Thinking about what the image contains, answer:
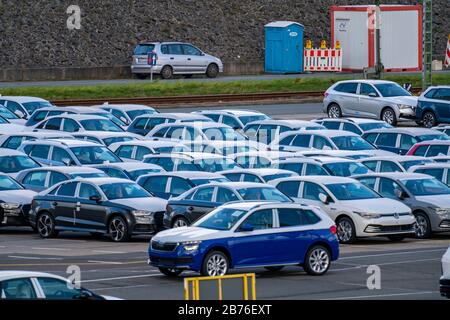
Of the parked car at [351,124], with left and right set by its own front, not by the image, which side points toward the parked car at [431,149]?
front

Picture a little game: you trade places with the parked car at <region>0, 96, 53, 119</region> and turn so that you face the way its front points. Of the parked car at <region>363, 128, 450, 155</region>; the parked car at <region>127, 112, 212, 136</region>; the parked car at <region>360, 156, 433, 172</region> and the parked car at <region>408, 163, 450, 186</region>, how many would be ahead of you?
4

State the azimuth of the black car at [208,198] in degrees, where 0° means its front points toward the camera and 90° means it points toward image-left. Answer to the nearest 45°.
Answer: approximately 315°

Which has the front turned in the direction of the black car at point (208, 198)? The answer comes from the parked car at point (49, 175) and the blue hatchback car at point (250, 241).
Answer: the parked car

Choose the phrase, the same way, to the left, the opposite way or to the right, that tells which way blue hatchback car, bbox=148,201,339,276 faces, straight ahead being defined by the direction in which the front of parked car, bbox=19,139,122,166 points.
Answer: to the right

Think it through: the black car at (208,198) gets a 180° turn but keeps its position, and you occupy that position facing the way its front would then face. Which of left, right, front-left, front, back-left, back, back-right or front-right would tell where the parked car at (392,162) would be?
right

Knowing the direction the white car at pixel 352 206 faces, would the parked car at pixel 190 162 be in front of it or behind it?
behind

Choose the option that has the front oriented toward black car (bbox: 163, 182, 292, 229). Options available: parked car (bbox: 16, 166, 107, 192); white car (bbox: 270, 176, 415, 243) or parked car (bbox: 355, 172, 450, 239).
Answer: parked car (bbox: 16, 166, 107, 192)

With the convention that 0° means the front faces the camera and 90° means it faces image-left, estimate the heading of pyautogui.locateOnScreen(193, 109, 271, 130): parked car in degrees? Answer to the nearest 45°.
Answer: approximately 315°

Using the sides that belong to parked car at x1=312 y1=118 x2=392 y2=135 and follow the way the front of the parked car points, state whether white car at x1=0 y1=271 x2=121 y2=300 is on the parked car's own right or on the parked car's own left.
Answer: on the parked car's own right

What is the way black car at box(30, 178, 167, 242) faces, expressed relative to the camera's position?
facing the viewer and to the right of the viewer

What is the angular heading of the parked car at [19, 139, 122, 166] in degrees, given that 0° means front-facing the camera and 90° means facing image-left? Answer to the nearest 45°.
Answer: approximately 315°

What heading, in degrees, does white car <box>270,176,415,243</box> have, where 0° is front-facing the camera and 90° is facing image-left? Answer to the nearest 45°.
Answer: approximately 315°

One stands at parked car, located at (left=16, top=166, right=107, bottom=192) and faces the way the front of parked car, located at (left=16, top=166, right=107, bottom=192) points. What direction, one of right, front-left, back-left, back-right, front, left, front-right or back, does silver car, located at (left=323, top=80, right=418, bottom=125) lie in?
left

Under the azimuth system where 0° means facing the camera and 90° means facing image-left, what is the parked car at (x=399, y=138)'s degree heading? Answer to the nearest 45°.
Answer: approximately 315°

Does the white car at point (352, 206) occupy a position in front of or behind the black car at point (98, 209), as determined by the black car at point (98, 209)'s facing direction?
in front
